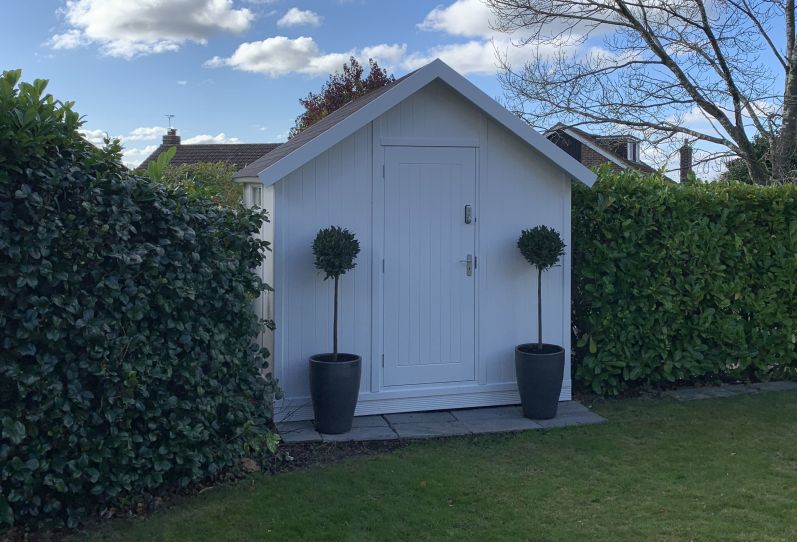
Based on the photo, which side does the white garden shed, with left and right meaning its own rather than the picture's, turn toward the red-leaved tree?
back

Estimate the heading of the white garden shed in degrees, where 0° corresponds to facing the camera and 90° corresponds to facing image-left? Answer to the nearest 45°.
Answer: approximately 0°

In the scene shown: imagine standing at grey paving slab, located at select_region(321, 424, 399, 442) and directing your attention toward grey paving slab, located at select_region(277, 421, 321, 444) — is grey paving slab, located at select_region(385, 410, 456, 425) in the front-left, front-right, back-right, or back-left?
back-right
